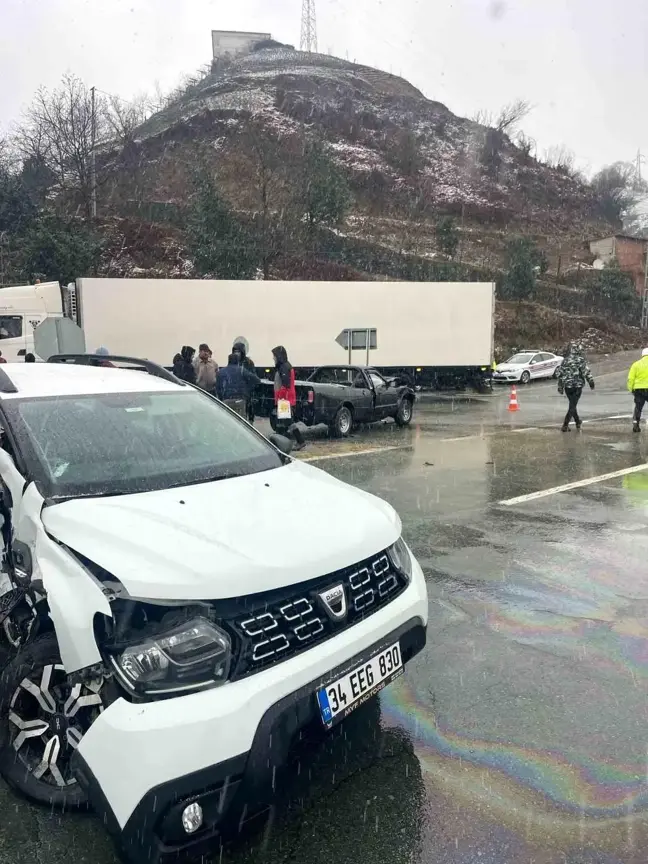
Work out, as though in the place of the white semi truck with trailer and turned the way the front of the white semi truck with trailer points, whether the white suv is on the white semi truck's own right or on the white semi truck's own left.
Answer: on the white semi truck's own left

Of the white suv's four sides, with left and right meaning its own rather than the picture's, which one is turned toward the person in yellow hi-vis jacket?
left

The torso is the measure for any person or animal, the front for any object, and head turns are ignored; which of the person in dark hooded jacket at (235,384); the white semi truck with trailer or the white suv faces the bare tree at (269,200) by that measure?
the person in dark hooded jacket

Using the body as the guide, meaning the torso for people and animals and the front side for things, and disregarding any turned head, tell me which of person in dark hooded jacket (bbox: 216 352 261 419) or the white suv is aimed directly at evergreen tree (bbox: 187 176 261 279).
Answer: the person in dark hooded jacket

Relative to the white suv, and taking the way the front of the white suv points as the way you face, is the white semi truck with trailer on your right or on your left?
on your left

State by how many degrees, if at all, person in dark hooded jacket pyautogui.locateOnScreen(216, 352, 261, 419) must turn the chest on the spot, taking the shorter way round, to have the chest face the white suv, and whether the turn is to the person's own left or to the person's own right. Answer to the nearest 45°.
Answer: approximately 180°

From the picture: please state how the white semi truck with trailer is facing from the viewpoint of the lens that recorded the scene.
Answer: facing to the left of the viewer

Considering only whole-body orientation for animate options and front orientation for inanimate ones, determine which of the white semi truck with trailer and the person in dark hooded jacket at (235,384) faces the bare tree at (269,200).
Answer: the person in dark hooded jacket

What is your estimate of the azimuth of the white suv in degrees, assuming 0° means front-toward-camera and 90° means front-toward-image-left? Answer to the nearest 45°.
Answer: approximately 315°

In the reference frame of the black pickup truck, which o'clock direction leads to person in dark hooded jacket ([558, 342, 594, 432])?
The person in dark hooded jacket is roughly at 2 o'clock from the black pickup truck.

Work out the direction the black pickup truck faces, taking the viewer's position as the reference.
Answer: facing away from the viewer and to the right of the viewer

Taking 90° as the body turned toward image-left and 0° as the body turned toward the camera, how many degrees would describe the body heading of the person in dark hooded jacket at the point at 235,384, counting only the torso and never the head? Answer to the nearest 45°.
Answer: approximately 180°

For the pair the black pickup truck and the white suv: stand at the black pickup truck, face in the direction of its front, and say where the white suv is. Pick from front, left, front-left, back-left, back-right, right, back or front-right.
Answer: back-right
